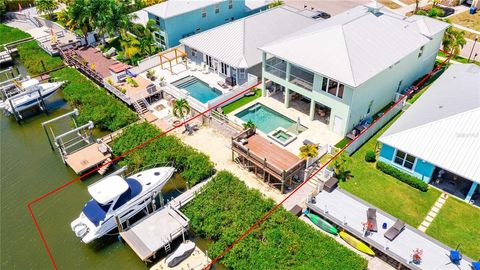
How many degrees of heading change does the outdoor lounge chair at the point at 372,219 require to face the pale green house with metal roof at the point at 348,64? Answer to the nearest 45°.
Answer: approximately 180°

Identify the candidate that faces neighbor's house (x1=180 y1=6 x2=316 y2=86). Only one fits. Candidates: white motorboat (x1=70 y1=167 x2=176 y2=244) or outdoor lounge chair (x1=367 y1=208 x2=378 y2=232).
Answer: the white motorboat

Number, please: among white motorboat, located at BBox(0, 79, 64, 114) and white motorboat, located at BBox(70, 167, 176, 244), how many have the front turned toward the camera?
0

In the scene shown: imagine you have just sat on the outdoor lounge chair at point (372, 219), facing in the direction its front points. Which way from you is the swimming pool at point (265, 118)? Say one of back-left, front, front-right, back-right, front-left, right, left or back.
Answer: back-right

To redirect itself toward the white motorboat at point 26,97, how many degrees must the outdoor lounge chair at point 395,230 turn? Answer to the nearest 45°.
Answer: approximately 45° to its right

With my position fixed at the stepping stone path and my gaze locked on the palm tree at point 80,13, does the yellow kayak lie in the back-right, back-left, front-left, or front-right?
front-left

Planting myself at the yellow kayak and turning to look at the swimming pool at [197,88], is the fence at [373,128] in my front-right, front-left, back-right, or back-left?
front-right

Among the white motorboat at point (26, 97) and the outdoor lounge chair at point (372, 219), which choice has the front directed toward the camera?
the outdoor lounge chair

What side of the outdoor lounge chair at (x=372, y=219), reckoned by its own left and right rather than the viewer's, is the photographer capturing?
front

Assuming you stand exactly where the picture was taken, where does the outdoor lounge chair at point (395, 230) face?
facing the viewer and to the left of the viewer

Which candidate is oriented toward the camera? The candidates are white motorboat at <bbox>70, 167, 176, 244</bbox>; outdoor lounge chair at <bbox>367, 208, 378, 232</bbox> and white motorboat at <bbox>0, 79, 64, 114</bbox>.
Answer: the outdoor lounge chair

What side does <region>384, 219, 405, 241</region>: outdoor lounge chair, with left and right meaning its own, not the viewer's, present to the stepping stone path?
back
